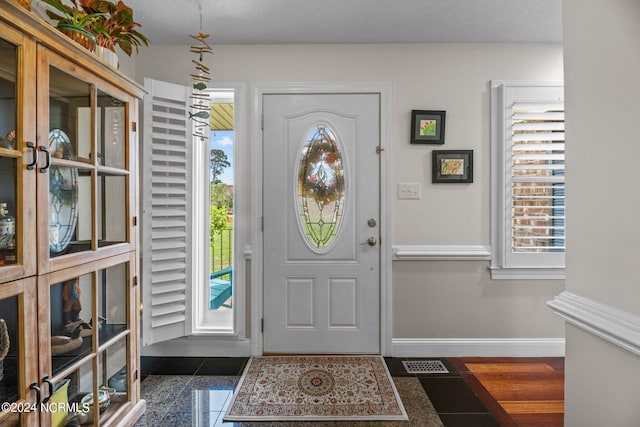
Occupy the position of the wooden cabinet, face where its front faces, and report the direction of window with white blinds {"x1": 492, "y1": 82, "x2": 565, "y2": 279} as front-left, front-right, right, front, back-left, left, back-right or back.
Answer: front-left

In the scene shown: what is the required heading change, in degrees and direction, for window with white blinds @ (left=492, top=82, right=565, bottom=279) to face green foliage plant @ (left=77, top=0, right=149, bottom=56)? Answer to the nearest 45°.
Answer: approximately 45° to its right

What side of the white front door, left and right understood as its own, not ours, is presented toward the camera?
front

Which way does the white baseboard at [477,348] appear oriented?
toward the camera

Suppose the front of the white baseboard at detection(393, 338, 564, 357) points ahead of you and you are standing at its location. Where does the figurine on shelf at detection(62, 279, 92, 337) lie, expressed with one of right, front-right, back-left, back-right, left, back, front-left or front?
front-right

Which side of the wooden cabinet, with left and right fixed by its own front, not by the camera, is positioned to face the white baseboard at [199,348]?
left

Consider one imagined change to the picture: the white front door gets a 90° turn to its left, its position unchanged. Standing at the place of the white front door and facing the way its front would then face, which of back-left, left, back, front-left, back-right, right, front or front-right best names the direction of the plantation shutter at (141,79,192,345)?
back

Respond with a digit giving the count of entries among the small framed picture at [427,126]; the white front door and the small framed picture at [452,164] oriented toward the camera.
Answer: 3

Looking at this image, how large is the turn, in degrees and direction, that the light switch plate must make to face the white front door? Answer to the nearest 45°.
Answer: approximately 90° to its right

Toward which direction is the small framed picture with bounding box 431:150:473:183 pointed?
toward the camera
